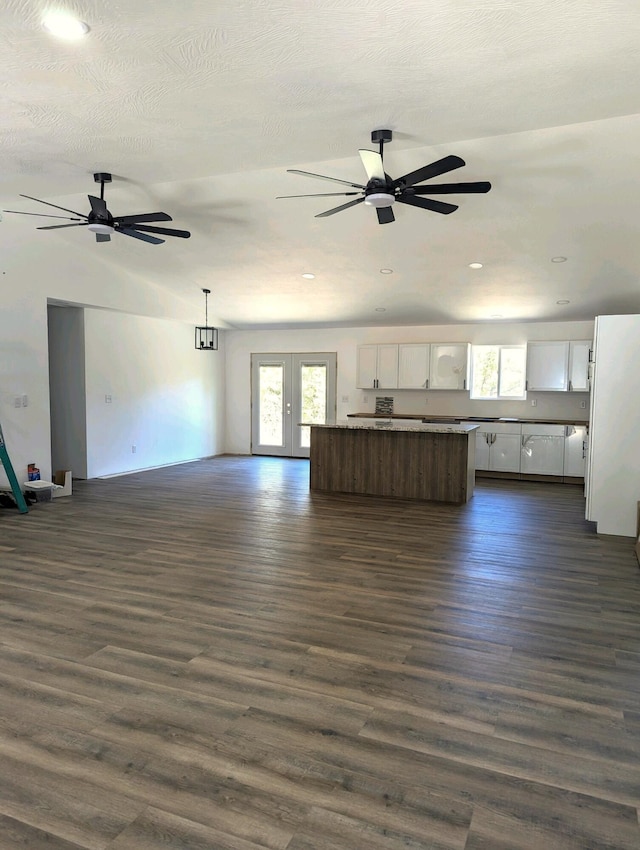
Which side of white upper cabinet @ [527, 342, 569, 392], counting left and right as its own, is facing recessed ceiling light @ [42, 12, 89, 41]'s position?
front

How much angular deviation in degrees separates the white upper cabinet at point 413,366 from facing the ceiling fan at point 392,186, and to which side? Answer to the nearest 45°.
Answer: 0° — it already faces it

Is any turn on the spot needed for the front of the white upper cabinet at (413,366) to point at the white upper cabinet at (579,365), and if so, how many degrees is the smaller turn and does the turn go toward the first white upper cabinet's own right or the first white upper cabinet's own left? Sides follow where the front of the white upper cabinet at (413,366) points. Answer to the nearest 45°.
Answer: approximately 90° to the first white upper cabinet's own left

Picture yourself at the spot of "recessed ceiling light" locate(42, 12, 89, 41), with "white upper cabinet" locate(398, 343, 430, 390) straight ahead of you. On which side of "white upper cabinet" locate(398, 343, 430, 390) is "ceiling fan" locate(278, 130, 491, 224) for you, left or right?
right

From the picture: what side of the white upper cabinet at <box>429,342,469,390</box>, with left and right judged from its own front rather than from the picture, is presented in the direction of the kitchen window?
left

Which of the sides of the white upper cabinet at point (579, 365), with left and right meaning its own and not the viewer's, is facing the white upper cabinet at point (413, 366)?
right

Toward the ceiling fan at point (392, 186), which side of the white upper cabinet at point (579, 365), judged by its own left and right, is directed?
front

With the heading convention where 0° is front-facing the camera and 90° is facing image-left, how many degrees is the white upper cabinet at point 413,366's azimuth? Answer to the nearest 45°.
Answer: approximately 0°
